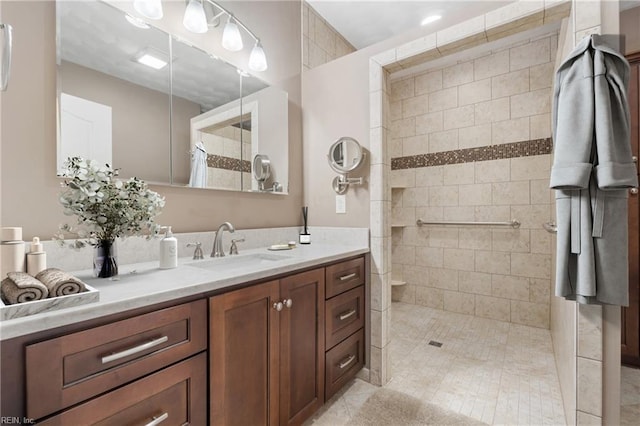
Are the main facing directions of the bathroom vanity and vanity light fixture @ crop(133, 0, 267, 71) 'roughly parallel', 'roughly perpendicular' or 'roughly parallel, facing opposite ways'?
roughly parallel

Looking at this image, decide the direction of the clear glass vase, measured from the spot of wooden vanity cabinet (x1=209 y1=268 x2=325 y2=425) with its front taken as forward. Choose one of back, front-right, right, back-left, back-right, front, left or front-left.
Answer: back-right

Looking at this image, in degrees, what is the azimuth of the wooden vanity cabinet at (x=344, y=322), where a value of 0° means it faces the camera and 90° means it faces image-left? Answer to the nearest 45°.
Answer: approximately 315°

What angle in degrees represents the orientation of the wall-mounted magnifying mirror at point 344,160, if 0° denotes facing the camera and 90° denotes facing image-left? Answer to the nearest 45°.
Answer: approximately 0°

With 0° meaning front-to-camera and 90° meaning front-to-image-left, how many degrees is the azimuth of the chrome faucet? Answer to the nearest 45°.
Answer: approximately 315°

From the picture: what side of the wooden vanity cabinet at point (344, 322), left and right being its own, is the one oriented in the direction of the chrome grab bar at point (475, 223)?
left

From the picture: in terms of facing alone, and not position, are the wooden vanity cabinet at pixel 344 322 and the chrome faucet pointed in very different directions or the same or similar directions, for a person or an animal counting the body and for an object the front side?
same or similar directions

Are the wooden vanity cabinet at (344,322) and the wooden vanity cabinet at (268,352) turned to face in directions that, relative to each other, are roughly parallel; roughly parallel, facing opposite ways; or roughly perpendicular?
roughly parallel

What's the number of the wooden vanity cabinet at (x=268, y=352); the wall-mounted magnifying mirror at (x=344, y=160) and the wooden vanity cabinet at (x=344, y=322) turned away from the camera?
0

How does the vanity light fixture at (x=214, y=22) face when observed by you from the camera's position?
facing the viewer and to the right of the viewer

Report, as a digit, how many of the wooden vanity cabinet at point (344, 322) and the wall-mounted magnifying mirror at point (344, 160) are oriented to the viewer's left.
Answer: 0
